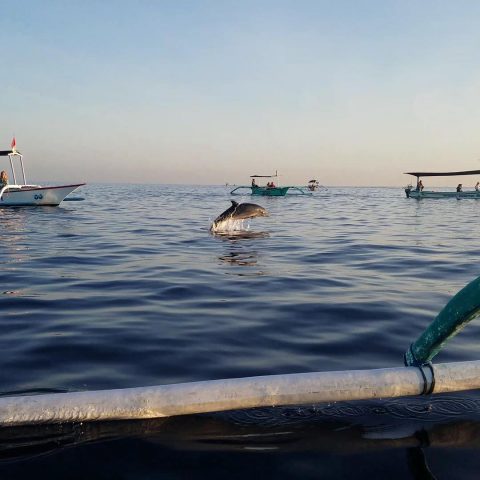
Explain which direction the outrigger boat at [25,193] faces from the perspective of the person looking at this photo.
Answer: facing to the right of the viewer

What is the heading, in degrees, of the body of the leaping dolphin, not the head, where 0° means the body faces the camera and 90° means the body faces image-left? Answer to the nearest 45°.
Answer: approximately 270°

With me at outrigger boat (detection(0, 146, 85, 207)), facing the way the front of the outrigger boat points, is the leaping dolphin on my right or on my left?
on my right

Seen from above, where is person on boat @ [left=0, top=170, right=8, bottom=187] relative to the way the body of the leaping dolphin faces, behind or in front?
behind

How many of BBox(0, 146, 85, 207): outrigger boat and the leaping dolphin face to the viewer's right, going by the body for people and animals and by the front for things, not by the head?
2

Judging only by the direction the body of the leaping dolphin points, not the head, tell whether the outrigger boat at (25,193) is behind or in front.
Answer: behind
